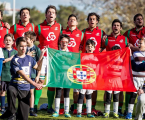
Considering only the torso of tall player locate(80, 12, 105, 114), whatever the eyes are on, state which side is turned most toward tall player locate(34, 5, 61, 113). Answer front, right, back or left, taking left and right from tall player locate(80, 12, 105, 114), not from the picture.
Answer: right

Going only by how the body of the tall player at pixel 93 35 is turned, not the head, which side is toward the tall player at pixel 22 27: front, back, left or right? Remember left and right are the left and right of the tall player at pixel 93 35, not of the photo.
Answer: right

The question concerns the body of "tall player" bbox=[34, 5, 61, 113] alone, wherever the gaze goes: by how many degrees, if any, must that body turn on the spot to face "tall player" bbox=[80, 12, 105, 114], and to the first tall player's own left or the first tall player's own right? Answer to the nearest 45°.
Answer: approximately 90° to the first tall player's own left

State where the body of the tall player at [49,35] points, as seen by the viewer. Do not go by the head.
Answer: toward the camera

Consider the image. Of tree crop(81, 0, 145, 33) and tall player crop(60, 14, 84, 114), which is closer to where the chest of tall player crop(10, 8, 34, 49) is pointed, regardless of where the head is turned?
the tall player

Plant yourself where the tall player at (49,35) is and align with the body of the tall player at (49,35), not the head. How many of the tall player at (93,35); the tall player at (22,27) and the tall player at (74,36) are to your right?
1

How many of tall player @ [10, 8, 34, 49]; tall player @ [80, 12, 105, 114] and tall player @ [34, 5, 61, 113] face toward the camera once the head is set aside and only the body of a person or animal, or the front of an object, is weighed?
3

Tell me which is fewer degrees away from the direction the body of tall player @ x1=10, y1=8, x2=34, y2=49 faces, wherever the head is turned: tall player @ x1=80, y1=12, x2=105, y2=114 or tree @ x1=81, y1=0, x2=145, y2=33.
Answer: the tall player

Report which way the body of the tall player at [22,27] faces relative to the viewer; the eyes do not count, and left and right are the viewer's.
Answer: facing the viewer

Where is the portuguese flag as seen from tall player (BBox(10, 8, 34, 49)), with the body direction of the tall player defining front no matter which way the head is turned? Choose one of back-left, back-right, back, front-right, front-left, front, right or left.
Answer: front-left

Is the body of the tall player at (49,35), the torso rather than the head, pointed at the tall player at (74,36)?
no

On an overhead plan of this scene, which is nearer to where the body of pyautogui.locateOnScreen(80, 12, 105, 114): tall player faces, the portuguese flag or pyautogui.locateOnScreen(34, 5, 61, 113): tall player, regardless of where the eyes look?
the portuguese flag

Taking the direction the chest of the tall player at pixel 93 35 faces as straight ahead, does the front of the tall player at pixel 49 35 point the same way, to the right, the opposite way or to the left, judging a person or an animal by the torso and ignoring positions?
the same way

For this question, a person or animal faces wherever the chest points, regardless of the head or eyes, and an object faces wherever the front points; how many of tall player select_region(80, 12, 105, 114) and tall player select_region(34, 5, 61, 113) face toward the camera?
2
